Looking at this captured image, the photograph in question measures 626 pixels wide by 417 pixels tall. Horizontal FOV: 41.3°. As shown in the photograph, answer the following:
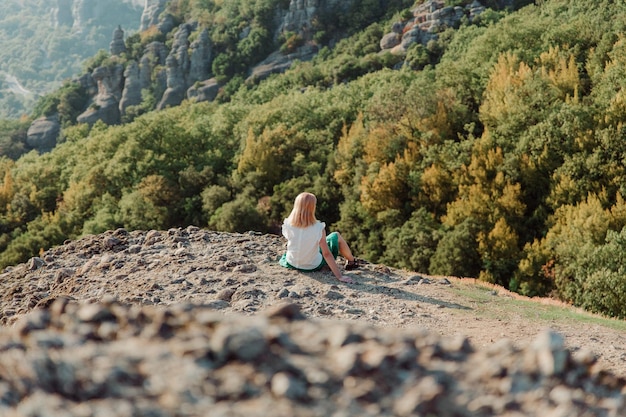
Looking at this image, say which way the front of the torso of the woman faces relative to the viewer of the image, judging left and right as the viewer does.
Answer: facing away from the viewer and to the right of the viewer

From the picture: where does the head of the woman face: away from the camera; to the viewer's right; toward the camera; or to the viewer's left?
away from the camera
